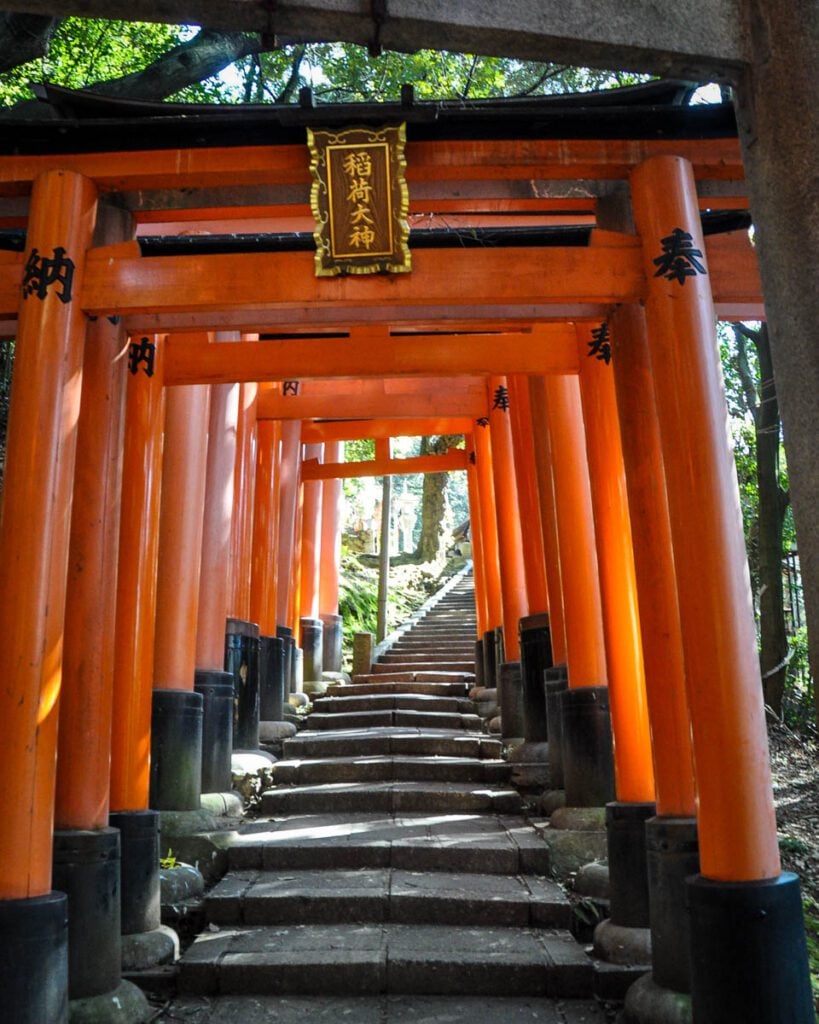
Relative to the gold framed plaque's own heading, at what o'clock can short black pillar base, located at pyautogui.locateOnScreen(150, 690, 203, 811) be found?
The short black pillar base is roughly at 5 o'clock from the gold framed plaque.

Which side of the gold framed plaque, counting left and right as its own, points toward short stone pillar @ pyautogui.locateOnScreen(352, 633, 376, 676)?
back

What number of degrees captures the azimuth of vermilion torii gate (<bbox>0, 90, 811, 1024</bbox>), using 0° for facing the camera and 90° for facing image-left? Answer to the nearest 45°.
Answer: approximately 0°

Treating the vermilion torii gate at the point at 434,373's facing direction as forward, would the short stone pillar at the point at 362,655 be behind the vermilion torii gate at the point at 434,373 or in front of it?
behind

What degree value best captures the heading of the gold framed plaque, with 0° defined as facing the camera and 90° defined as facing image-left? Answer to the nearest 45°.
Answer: approximately 0°

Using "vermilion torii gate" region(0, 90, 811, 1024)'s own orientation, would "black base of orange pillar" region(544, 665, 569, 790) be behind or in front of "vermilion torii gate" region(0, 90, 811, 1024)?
behind
